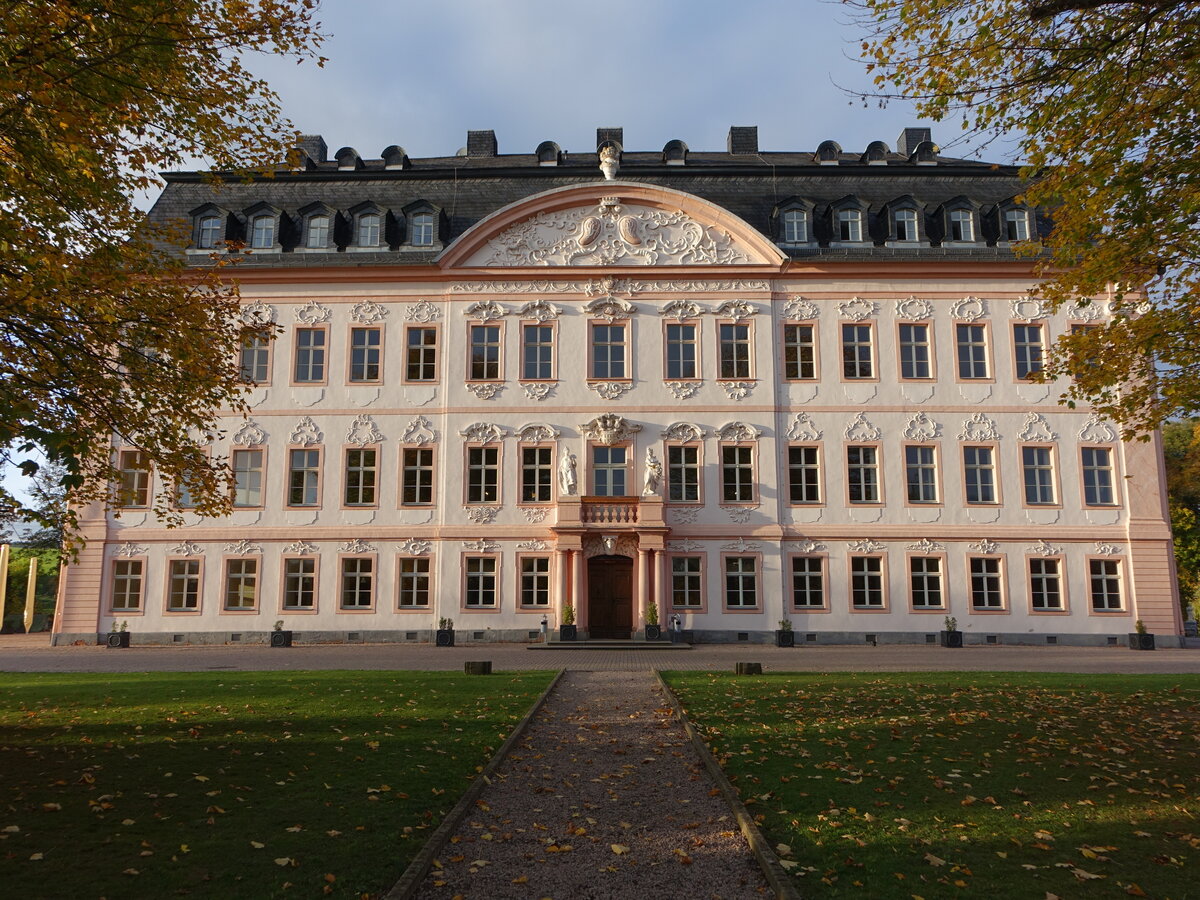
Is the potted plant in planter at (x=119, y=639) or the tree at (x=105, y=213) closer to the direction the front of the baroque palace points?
the tree

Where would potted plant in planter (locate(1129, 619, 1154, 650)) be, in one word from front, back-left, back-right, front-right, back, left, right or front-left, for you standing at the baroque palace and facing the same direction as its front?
left

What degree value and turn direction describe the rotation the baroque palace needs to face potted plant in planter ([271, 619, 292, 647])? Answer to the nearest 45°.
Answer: approximately 90° to its right

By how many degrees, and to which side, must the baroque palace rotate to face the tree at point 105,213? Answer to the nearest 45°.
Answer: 0° — it already faces it

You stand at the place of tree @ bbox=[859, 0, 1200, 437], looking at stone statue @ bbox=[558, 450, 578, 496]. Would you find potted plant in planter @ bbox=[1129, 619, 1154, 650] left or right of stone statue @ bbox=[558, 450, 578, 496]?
right

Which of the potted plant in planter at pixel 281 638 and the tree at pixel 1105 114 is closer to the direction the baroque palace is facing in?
the tree

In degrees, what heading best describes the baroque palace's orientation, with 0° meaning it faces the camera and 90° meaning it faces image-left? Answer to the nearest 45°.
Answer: approximately 0°

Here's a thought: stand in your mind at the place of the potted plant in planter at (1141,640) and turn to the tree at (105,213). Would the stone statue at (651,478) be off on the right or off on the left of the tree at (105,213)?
right

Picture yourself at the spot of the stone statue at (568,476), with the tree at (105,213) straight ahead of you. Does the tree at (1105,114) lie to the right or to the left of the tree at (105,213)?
left

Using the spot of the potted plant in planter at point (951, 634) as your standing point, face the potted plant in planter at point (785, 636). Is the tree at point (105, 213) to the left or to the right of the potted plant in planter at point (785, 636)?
left
